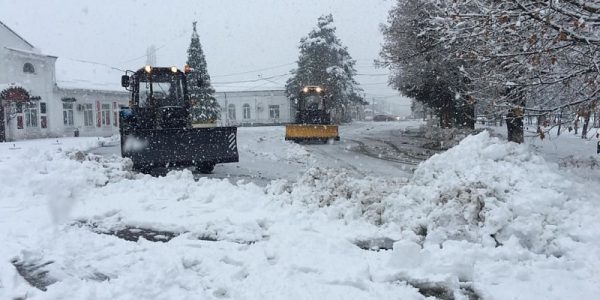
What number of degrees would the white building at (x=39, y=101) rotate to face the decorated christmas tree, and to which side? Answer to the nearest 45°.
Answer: approximately 90° to its left

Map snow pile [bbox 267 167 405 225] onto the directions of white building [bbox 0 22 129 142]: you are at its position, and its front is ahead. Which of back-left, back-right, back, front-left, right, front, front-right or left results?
front-right

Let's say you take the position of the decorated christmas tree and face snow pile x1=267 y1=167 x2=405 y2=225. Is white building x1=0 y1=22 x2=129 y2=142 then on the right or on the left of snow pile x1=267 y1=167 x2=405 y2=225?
right

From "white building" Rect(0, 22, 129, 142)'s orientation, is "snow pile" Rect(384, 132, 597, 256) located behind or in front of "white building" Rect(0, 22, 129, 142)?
in front

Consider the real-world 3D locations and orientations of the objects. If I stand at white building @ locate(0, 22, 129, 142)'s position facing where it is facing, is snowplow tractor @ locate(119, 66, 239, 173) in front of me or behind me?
in front
